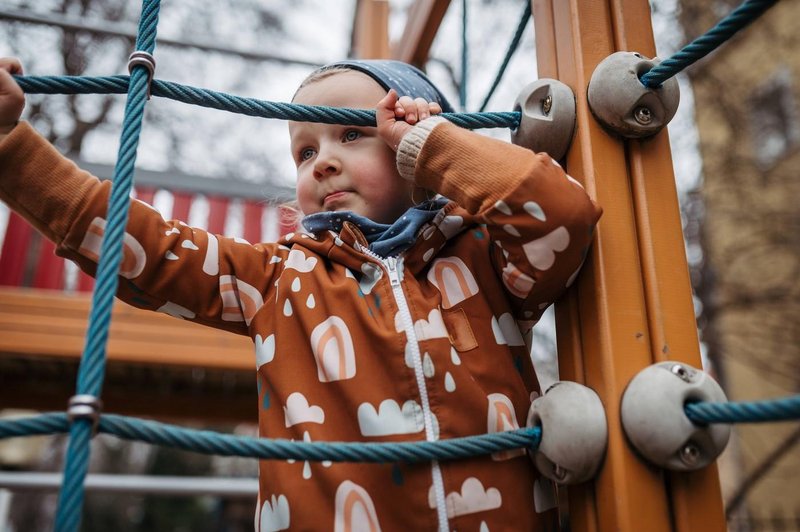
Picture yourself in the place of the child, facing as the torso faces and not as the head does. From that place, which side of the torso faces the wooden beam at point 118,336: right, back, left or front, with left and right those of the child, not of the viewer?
back

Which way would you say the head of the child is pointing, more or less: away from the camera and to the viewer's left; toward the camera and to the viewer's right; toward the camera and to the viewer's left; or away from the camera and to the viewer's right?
toward the camera and to the viewer's left

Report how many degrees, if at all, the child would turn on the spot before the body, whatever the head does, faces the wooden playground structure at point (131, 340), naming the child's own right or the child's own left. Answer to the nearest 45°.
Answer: approximately 180°

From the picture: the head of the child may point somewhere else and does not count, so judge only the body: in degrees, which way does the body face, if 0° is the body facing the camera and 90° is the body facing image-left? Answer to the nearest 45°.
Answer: approximately 0°

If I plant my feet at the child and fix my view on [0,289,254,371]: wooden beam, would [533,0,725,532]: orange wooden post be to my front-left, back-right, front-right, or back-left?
back-right
